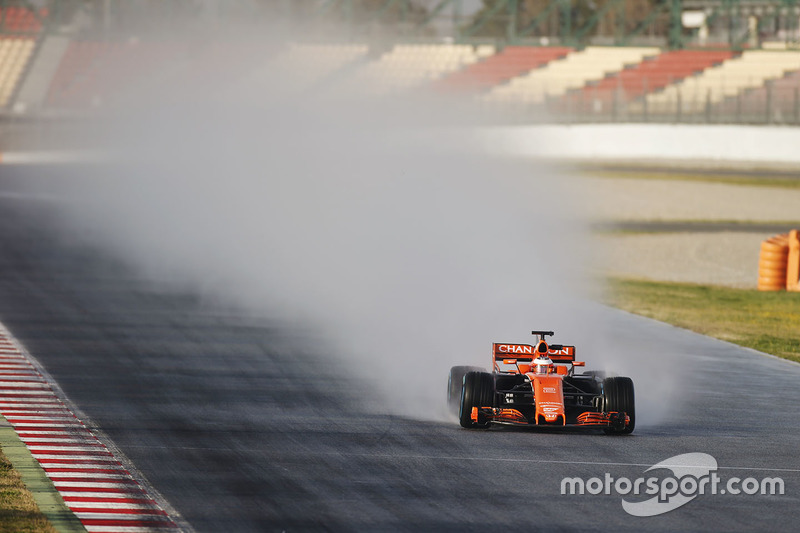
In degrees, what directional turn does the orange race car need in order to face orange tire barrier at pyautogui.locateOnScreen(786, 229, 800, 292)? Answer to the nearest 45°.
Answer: approximately 180°

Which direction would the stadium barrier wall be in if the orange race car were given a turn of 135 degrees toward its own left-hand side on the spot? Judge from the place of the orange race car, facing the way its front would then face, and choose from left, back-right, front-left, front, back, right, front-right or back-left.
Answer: front-left

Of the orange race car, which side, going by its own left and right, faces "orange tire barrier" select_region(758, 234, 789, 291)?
back

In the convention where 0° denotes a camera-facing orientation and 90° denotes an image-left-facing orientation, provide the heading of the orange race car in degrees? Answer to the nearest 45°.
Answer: approximately 0°
